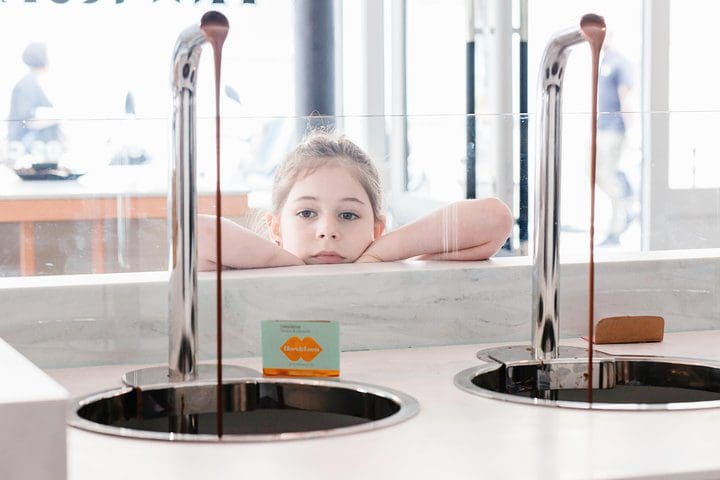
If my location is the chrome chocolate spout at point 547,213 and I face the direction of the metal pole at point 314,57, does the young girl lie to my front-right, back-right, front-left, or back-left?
front-left

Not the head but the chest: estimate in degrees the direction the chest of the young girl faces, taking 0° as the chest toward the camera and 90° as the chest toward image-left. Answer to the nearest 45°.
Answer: approximately 0°

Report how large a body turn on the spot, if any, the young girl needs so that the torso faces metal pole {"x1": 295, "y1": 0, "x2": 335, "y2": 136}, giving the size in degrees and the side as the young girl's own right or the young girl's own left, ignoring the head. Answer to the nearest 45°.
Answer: approximately 180°

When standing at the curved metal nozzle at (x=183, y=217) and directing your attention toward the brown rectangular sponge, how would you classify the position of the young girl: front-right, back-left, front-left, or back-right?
front-left
